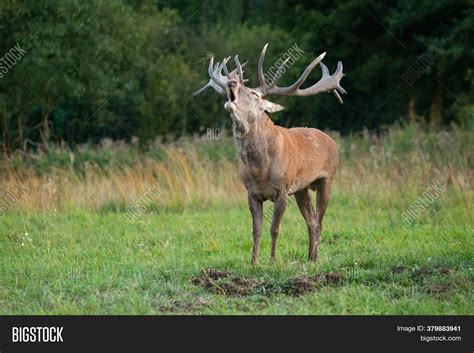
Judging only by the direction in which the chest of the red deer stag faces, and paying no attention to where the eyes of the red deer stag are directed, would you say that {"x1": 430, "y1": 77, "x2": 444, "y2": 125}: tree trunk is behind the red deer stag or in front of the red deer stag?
behind

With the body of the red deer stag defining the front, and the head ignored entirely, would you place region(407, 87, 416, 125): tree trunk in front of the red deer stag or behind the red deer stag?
behind

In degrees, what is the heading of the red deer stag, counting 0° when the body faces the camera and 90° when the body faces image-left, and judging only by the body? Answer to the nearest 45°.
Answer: approximately 45°
